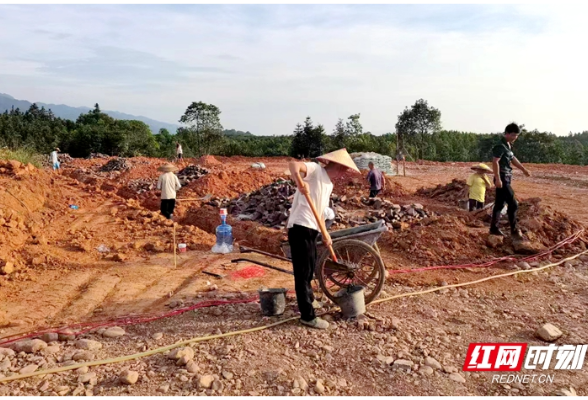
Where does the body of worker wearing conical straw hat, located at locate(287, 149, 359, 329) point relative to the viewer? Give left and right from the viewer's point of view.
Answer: facing to the right of the viewer

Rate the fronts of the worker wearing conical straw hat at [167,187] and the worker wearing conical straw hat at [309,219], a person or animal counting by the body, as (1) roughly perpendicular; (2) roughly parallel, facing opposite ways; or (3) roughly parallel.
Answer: roughly perpendicular

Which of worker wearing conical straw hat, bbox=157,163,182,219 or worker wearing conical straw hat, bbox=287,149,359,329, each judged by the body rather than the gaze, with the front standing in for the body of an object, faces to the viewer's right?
worker wearing conical straw hat, bbox=287,149,359,329

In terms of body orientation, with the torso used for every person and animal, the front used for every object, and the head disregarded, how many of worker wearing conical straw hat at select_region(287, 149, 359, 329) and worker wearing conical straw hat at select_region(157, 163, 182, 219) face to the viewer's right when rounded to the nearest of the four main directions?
1

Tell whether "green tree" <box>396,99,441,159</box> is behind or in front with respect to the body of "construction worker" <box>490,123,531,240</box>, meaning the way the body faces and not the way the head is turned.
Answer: behind
